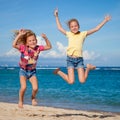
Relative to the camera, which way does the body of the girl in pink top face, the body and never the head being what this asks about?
toward the camera

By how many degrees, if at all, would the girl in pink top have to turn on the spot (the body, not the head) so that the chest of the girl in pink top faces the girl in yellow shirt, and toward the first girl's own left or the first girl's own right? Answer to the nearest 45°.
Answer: approximately 90° to the first girl's own left

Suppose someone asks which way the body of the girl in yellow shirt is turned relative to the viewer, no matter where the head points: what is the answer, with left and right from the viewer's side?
facing the viewer

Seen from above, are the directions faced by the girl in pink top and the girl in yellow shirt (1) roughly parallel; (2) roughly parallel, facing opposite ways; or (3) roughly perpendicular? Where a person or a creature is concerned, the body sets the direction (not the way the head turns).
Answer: roughly parallel

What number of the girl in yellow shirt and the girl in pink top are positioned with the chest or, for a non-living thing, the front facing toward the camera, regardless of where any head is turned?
2

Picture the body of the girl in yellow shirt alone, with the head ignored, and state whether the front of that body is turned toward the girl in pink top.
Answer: no
